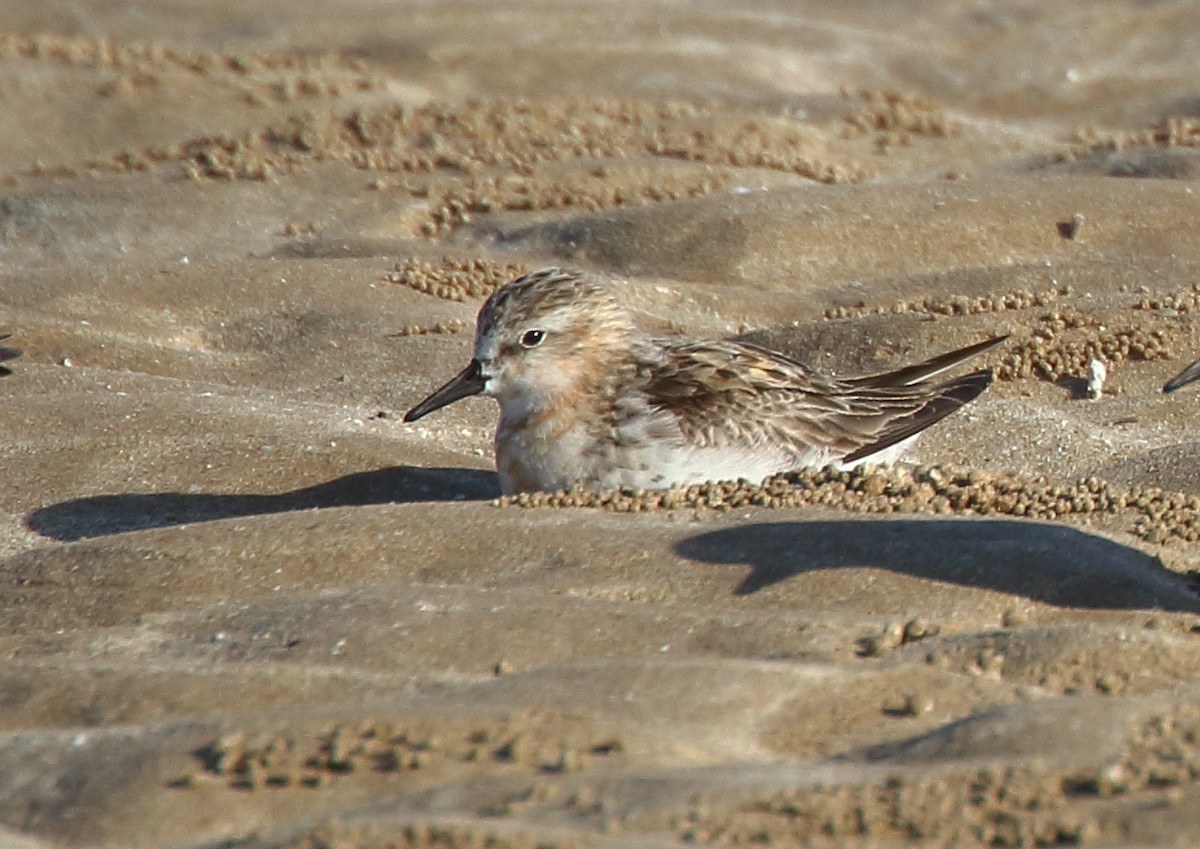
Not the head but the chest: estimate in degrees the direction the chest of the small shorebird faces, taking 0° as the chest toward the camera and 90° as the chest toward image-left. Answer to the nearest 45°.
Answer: approximately 90°
